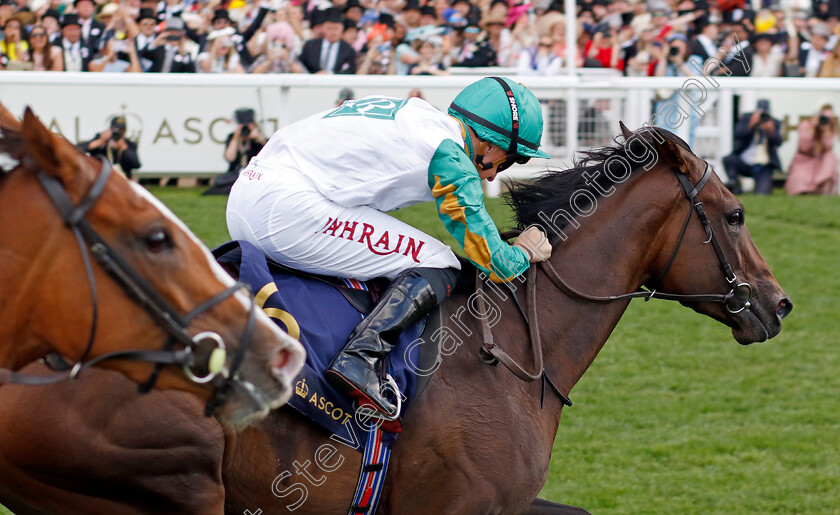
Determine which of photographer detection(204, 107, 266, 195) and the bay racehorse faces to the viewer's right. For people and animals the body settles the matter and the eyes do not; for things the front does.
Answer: the bay racehorse

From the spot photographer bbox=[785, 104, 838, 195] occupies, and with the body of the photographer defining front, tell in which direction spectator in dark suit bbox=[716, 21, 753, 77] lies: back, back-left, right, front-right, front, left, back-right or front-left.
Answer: back-right

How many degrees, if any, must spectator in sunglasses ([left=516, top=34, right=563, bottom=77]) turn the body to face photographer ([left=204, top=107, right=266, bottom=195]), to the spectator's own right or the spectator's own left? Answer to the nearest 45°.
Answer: approximately 45° to the spectator's own right

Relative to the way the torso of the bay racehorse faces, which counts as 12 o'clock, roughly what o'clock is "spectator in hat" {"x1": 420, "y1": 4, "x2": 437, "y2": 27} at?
The spectator in hat is roughly at 9 o'clock from the bay racehorse.

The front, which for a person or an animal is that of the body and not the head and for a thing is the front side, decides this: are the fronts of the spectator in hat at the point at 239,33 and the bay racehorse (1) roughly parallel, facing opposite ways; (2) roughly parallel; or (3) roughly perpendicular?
roughly perpendicular

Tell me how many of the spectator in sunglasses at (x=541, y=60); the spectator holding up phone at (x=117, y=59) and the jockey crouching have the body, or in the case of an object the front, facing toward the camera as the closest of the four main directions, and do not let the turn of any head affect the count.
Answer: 2

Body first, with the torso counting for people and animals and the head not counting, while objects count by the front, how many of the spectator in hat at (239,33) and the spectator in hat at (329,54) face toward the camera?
2

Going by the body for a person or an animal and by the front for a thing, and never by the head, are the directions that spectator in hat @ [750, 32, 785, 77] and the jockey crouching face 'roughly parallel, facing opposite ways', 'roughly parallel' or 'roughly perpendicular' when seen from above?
roughly perpendicular

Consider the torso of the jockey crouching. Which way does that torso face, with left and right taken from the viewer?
facing to the right of the viewer

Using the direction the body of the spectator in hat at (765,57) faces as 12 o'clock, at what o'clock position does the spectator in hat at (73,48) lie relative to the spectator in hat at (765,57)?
the spectator in hat at (73,48) is roughly at 2 o'clock from the spectator in hat at (765,57).

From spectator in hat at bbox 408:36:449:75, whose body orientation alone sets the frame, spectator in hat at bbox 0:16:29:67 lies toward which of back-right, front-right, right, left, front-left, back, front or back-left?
right

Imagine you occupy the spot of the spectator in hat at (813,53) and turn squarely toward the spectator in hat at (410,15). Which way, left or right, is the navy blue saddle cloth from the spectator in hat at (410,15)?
left

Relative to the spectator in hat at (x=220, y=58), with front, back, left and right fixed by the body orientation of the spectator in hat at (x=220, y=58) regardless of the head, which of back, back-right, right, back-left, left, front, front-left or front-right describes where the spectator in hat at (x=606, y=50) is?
left

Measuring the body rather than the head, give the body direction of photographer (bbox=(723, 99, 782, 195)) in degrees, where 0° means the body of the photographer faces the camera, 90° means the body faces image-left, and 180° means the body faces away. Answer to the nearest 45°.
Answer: approximately 0°
